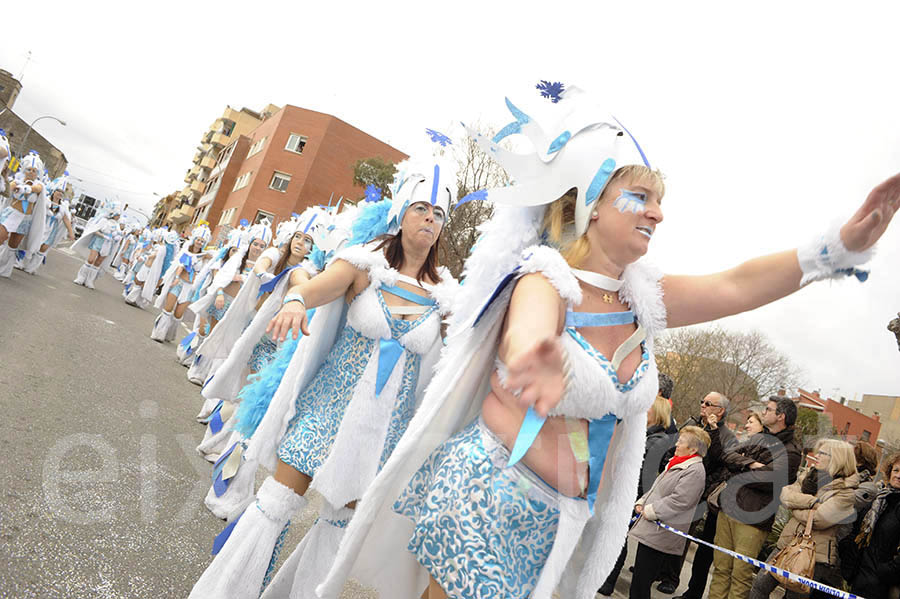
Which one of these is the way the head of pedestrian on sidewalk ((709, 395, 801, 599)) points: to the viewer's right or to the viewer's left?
to the viewer's left

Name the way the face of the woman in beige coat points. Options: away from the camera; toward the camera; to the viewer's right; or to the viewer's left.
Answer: to the viewer's left

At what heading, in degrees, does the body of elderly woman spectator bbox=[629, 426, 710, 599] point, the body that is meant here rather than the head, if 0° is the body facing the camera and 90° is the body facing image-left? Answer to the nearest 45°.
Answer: approximately 90°

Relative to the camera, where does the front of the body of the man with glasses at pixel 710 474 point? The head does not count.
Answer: to the viewer's left

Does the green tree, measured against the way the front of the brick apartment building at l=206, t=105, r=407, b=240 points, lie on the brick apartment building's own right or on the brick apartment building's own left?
on the brick apartment building's own left

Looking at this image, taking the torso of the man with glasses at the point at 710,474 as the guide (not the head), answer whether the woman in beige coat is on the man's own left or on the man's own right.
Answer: on the man's own left

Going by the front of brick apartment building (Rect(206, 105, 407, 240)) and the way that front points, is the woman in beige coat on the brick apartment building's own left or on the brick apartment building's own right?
on the brick apartment building's own left
